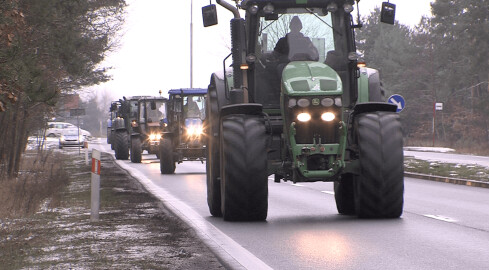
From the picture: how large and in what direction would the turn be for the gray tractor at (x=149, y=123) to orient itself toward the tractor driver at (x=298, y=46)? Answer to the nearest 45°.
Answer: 0° — it already faces them

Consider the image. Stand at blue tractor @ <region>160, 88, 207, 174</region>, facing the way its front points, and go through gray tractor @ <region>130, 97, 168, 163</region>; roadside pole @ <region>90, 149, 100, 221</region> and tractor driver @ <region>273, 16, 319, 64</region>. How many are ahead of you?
2

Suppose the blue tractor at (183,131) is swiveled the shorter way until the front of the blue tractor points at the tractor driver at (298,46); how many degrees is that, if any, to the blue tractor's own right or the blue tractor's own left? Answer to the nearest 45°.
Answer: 0° — it already faces them

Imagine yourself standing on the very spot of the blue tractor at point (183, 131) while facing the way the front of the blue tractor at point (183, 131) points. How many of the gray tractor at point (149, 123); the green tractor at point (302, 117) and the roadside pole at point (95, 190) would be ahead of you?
2

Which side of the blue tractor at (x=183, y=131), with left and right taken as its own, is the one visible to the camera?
front

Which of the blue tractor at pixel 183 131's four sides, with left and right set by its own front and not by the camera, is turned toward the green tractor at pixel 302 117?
front

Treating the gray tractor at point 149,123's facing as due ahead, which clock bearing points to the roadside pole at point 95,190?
The roadside pole is roughly at 12 o'clock from the gray tractor.

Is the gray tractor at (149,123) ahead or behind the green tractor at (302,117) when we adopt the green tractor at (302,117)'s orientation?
behind

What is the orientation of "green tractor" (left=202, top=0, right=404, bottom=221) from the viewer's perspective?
toward the camera

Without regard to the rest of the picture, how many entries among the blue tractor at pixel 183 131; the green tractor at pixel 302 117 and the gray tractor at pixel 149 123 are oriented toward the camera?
3

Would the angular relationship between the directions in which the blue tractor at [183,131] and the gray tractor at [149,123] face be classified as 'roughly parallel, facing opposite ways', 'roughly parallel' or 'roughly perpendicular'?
roughly parallel
